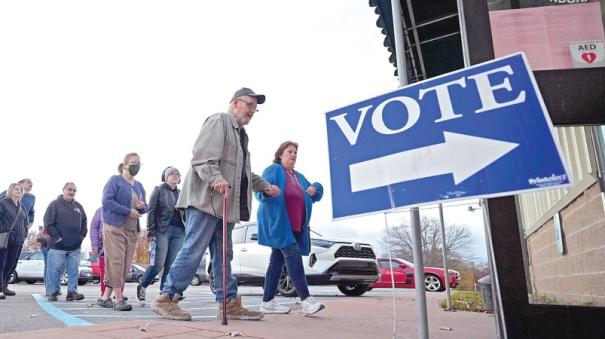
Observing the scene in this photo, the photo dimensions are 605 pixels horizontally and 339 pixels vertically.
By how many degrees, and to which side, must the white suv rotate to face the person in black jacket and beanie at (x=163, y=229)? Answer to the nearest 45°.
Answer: approximately 90° to its right

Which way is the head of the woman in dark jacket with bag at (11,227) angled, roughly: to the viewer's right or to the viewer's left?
to the viewer's right

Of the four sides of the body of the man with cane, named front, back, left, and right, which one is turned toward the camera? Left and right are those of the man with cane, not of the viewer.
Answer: right

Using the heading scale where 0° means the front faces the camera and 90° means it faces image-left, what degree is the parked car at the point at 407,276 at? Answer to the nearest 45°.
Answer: approximately 270°

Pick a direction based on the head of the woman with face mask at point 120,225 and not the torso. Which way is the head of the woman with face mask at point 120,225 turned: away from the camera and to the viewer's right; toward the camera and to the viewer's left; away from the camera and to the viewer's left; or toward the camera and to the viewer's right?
toward the camera and to the viewer's right

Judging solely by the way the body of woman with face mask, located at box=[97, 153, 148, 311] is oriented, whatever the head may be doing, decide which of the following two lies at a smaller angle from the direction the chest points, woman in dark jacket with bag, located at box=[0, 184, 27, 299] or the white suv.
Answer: the white suv

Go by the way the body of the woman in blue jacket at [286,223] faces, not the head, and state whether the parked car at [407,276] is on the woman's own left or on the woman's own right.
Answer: on the woman's own left

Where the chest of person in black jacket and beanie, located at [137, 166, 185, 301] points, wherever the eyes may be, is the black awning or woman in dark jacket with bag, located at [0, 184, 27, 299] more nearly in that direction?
the black awning

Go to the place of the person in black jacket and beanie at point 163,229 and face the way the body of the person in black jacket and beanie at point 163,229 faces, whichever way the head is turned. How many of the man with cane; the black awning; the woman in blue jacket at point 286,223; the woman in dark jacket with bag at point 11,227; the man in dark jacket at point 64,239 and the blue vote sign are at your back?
2

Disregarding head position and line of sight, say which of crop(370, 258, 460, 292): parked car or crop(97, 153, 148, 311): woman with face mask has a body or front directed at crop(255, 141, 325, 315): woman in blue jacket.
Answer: the woman with face mask

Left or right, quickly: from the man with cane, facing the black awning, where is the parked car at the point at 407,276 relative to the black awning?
left

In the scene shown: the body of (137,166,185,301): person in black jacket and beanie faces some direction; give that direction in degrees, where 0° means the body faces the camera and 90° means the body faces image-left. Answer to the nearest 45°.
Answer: approximately 315°

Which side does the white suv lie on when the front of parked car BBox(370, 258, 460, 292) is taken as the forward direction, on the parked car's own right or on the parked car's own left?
on the parked car's own right

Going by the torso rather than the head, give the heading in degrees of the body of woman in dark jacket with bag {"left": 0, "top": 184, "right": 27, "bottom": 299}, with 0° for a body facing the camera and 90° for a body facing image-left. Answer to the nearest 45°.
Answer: approximately 315°
